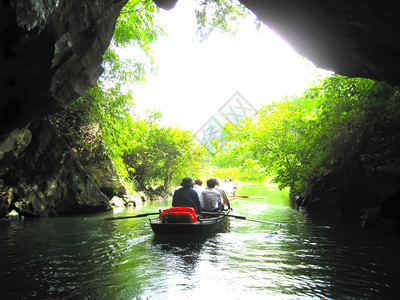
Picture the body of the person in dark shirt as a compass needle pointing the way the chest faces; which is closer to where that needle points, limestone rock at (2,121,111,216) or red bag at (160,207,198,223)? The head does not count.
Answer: the limestone rock

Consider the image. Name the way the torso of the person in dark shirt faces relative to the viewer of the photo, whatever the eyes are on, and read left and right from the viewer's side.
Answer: facing away from the viewer

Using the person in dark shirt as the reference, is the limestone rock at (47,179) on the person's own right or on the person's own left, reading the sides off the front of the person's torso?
on the person's own left

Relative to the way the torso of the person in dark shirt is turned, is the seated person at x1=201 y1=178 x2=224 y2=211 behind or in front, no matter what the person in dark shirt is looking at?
in front

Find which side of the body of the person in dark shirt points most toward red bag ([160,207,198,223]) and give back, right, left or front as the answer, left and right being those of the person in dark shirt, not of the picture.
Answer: back
